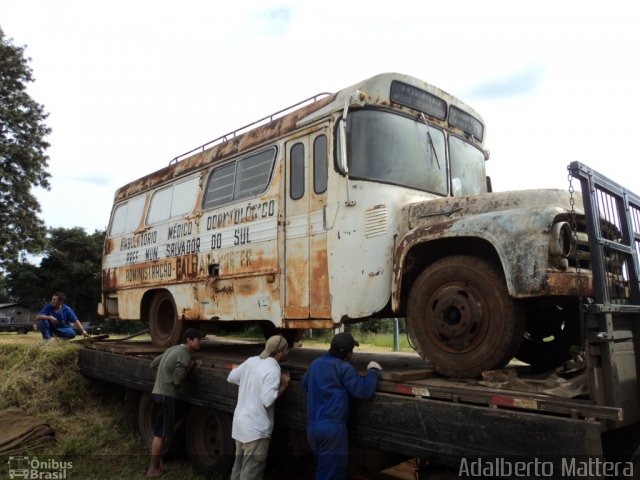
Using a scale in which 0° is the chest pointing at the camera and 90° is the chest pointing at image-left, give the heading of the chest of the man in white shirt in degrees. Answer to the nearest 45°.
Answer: approximately 225°

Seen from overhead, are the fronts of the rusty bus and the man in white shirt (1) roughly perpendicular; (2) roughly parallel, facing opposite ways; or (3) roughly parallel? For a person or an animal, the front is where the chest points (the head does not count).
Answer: roughly perpendicular

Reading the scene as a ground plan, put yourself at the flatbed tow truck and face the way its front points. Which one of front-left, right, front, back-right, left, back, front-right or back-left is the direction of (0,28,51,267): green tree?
back

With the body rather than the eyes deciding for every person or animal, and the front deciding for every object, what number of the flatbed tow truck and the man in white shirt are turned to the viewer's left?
0

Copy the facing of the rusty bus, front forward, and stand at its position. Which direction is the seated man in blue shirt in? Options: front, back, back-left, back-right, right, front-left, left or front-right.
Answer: back

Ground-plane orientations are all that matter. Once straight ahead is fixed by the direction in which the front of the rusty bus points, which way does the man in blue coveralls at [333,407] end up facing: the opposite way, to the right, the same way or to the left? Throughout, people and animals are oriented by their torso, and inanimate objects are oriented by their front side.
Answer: to the left

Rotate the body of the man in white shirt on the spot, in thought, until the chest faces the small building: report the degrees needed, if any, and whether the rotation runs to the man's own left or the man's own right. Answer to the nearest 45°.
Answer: approximately 90° to the man's own left

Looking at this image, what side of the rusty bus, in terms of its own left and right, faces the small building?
back

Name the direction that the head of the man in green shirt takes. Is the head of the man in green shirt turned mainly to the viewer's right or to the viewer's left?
to the viewer's right

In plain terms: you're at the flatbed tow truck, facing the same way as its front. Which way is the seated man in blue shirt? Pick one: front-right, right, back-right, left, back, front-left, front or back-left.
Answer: back

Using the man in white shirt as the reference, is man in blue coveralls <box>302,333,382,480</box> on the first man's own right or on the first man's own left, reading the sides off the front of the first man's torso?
on the first man's own right

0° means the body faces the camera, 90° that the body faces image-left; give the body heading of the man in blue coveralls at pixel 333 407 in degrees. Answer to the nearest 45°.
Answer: approximately 225°

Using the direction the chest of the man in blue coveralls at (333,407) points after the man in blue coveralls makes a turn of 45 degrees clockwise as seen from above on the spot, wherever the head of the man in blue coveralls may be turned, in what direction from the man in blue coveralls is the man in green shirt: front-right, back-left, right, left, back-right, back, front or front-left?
back-left

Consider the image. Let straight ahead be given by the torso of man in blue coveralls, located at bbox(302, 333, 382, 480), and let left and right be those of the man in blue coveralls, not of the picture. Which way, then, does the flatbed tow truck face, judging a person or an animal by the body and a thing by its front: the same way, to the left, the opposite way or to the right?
to the right

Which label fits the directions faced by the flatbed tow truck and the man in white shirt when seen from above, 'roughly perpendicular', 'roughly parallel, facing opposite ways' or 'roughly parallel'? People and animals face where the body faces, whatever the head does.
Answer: roughly perpendicular
